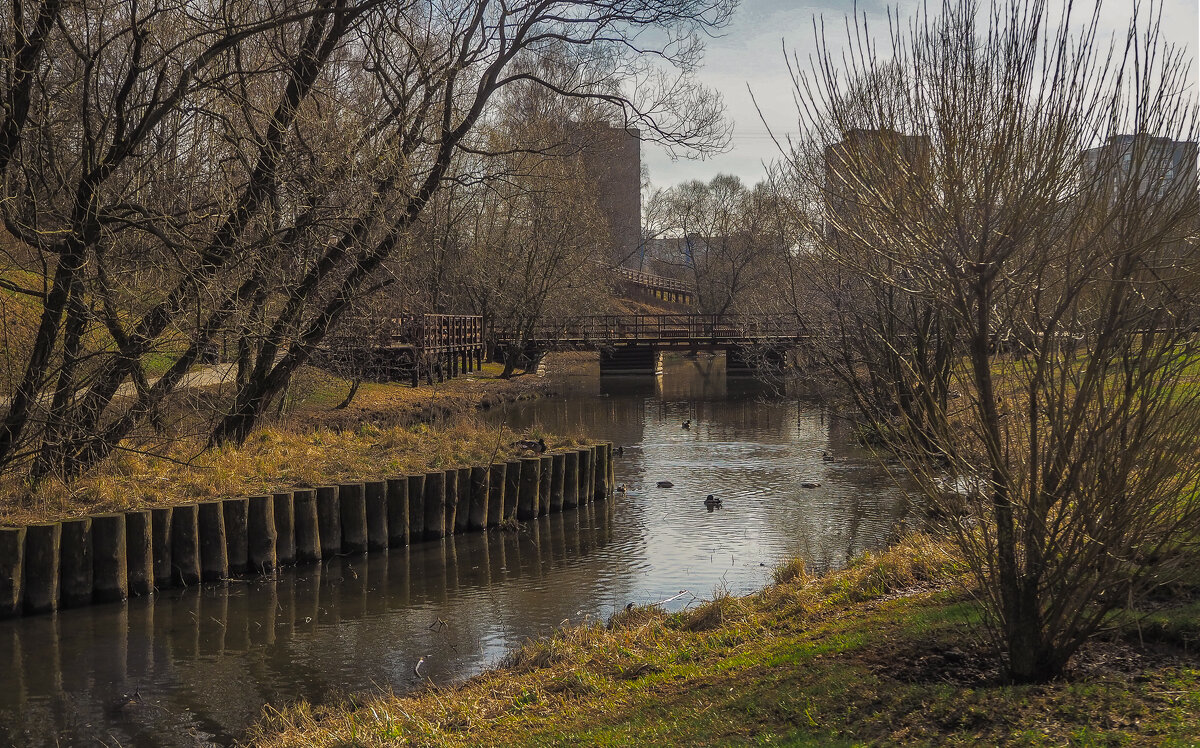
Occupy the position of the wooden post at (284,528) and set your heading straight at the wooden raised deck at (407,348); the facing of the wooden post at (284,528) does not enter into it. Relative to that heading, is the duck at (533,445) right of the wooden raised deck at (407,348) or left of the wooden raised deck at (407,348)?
right

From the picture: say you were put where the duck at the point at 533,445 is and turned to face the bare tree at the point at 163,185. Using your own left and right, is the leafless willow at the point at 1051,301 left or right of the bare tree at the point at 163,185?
left
